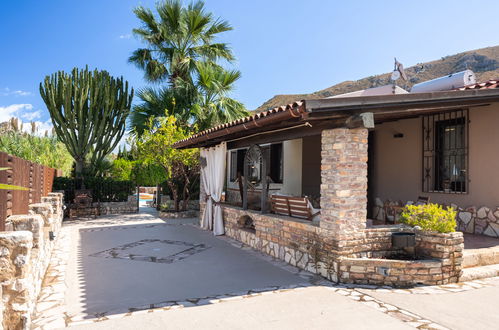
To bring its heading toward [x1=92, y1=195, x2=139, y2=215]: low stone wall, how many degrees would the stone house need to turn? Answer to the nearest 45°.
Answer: approximately 90° to its right

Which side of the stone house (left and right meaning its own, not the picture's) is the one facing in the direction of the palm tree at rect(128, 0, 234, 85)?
right

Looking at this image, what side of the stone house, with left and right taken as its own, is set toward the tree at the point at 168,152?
right

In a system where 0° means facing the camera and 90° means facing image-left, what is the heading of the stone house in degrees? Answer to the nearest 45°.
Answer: approximately 45°

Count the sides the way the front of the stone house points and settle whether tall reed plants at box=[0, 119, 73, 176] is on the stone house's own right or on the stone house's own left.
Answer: on the stone house's own right
